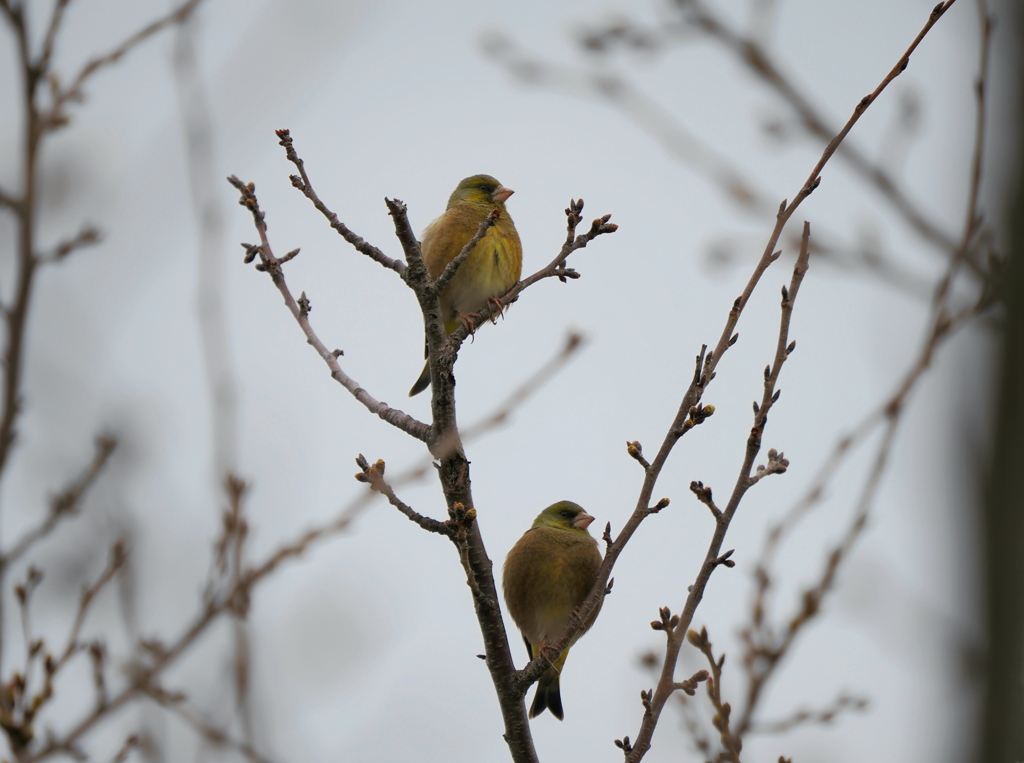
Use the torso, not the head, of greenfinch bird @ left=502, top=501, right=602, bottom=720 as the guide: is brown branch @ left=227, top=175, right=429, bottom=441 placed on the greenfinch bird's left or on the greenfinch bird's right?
on the greenfinch bird's right

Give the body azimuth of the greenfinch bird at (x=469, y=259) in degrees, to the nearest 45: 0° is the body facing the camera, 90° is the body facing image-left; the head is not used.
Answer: approximately 315°

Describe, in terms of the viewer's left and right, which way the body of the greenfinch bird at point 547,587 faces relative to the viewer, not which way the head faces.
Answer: facing the viewer and to the right of the viewer

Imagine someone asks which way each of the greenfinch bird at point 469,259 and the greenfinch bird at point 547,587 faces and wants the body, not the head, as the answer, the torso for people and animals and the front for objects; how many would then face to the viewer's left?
0
